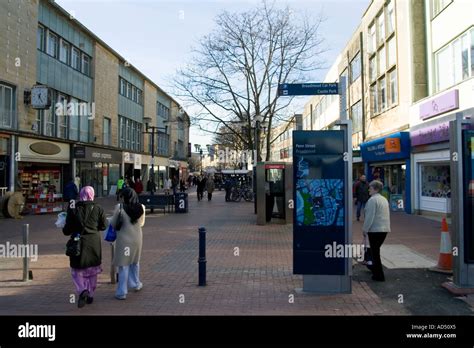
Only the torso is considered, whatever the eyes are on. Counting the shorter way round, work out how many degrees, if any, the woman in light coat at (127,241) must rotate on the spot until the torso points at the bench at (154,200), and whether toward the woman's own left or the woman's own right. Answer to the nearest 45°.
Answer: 0° — they already face it

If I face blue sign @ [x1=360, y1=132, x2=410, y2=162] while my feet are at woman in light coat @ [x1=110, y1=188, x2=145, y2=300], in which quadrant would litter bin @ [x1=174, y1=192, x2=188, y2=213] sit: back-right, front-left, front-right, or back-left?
front-left

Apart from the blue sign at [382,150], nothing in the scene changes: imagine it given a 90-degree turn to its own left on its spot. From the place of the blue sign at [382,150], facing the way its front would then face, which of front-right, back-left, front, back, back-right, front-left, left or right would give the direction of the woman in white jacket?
front-right

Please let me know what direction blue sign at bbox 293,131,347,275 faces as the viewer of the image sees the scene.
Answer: facing the viewer

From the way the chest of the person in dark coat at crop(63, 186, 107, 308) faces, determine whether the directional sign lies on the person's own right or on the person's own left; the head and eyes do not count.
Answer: on the person's own right

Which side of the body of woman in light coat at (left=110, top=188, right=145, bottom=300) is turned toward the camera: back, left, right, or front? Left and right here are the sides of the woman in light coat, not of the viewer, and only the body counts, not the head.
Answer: back

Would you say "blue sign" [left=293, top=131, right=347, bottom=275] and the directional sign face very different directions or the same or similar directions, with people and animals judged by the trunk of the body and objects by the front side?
same or similar directions

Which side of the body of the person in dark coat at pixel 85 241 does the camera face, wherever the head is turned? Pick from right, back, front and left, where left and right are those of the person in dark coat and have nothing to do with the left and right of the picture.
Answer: back

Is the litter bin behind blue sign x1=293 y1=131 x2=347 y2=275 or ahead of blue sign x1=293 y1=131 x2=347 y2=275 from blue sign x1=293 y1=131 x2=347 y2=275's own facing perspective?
behind

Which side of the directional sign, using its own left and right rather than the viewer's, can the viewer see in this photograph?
front

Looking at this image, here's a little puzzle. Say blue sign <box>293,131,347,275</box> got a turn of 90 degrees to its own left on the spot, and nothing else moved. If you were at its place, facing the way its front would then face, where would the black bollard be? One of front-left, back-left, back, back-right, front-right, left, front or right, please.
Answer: back

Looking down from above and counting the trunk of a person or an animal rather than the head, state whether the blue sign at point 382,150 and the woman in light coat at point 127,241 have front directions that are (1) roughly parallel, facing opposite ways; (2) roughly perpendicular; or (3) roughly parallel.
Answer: roughly perpendicular

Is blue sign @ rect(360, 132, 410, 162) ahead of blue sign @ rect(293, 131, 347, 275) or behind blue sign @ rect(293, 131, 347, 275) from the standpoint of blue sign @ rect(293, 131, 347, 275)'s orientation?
behind

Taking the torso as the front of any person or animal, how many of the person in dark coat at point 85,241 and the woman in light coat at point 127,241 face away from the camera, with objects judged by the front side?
2

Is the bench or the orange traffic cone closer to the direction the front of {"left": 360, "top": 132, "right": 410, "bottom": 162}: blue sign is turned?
the bench

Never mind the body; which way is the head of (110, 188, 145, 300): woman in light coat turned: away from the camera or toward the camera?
away from the camera

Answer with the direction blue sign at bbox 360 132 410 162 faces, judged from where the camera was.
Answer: facing the viewer and to the left of the viewer
